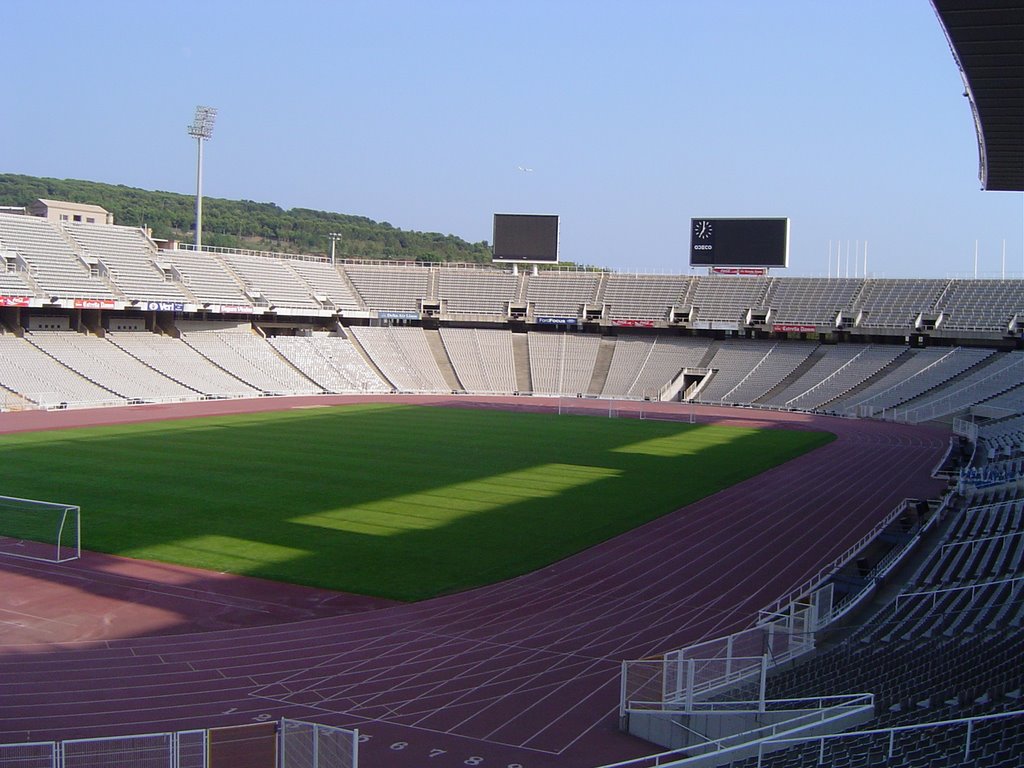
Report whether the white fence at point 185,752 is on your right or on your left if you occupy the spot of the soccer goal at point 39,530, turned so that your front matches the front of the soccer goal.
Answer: on your right

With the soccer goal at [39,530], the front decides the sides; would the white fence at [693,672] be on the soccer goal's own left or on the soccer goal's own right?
on the soccer goal's own right

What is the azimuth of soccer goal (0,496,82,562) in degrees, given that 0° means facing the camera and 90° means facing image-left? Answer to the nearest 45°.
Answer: approximately 225°
